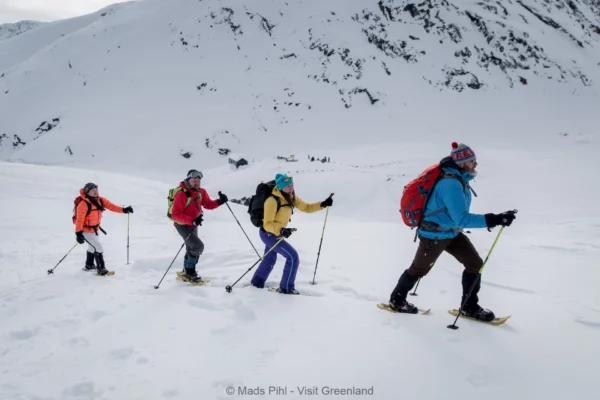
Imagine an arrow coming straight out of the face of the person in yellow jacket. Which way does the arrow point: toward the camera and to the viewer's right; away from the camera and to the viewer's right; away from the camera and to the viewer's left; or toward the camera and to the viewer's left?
toward the camera and to the viewer's right

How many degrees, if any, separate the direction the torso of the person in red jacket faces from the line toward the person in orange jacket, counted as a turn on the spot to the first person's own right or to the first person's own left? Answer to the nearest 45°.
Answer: approximately 180°

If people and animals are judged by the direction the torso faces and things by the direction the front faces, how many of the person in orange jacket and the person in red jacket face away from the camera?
0

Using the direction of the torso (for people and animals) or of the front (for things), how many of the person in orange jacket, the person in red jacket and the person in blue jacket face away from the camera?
0

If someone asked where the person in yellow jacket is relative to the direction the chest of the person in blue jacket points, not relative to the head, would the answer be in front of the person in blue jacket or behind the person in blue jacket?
behind

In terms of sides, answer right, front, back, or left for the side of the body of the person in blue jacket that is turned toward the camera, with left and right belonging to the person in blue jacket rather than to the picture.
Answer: right

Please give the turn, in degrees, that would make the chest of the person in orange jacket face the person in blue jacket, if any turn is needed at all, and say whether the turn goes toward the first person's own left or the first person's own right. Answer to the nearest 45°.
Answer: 0° — they already face them

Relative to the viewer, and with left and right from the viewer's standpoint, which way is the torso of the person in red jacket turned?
facing the viewer and to the right of the viewer

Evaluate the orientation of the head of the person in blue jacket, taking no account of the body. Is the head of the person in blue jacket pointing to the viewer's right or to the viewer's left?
to the viewer's right

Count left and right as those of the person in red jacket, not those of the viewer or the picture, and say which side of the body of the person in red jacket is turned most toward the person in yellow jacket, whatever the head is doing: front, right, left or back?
front

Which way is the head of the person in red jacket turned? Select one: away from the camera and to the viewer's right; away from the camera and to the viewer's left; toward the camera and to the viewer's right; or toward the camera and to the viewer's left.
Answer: toward the camera and to the viewer's right

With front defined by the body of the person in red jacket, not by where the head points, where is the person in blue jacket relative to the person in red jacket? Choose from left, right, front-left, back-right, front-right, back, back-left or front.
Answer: front

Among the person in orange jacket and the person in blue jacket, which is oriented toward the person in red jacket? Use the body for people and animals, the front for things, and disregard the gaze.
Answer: the person in orange jacket

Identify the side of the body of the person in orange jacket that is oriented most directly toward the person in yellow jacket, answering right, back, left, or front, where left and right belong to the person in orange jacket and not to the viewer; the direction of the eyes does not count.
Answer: front

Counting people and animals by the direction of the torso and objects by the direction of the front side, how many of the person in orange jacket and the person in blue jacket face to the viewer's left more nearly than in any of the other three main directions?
0

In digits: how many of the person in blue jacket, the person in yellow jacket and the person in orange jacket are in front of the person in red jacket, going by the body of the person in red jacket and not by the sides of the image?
2

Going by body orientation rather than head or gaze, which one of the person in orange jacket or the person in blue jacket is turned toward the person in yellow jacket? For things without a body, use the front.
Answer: the person in orange jacket
